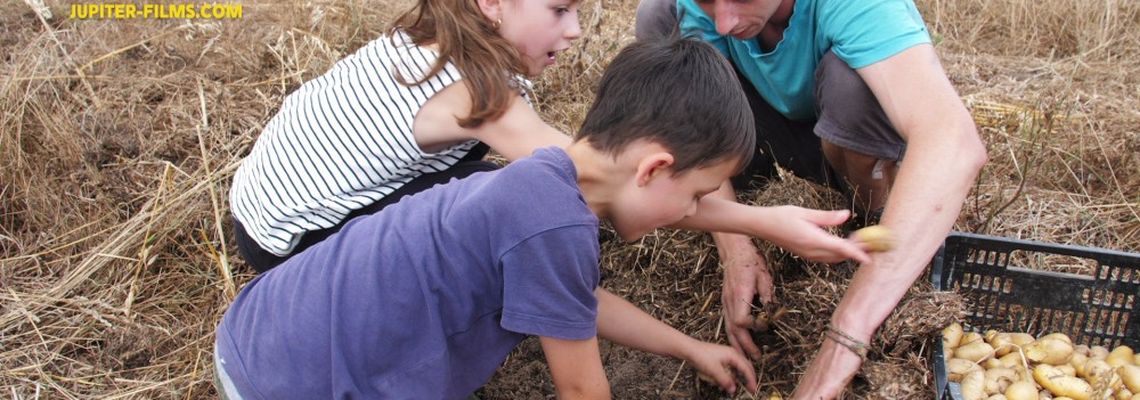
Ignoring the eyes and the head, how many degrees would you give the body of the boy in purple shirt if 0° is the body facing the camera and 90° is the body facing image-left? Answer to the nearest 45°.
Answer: approximately 270°

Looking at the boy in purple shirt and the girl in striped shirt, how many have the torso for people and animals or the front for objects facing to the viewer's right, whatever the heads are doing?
2

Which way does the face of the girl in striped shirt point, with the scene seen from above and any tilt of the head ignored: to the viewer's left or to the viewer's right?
to the viewer's right

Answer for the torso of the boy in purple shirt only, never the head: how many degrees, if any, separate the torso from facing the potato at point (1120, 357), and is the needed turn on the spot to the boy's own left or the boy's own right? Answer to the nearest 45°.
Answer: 0° — they already face it

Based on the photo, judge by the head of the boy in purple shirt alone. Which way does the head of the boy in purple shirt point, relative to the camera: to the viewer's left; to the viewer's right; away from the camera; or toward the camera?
to the viewer's right

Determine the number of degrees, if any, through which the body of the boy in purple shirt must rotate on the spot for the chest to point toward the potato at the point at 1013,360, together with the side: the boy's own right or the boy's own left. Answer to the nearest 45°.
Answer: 0° — they already face it

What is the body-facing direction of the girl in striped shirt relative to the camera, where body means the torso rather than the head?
to the viewer's right
